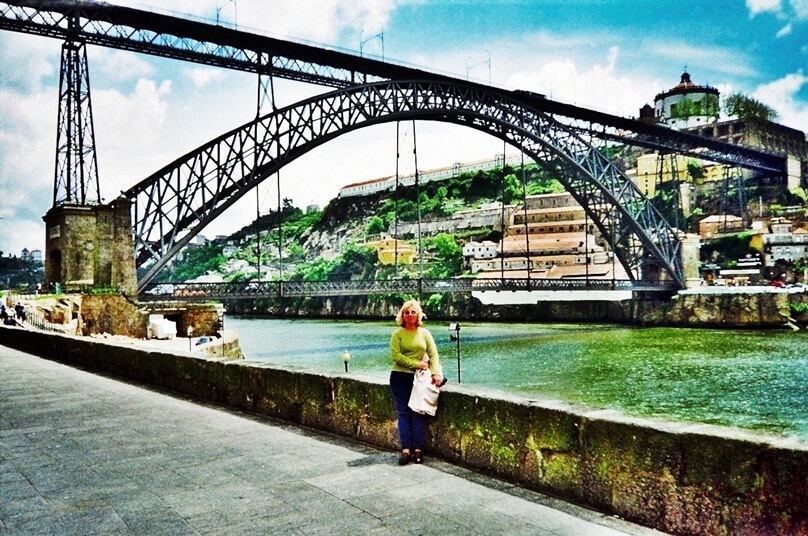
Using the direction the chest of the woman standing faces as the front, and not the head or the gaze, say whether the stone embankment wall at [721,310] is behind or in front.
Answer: behind

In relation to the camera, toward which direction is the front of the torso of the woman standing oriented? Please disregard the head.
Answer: toward the camera

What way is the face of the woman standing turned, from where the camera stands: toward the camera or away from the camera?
toward the camera
